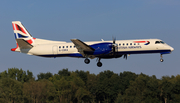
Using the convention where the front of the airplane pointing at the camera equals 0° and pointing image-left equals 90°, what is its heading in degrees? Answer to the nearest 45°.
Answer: approximately 270°
